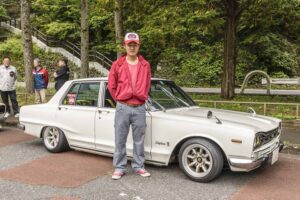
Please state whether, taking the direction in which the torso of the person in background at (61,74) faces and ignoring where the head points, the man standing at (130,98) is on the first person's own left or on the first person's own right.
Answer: on the first person's own left

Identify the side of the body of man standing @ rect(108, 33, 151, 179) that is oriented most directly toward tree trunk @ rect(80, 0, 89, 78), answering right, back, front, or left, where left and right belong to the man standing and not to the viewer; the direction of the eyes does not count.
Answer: back

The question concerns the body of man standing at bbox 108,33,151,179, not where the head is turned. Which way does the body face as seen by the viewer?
toward the camera

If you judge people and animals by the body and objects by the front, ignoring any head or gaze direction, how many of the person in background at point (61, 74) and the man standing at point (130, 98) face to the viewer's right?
0

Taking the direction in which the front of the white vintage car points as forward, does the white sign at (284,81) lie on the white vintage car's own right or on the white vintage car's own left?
on the white vintage car's own left

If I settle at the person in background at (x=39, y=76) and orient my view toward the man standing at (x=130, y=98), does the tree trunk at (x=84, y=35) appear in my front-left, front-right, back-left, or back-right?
back-left

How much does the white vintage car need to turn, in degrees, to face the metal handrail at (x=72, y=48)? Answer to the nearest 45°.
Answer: approximately 135° to its left

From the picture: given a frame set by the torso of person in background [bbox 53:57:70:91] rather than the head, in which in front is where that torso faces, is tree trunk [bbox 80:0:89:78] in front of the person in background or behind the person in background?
behind

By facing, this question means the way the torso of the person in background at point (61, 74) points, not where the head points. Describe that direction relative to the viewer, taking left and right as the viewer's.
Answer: facing the viewer and to the left of the viewer

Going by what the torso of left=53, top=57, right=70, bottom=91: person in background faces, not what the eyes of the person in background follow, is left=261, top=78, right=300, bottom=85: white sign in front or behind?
behind

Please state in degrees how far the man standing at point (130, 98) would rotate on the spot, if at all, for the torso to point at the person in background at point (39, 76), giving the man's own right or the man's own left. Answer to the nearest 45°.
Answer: approximately 135° to the man's own right

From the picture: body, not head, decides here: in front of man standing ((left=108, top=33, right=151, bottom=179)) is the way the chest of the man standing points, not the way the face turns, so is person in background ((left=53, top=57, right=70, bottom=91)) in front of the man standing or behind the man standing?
behind
